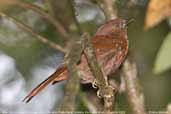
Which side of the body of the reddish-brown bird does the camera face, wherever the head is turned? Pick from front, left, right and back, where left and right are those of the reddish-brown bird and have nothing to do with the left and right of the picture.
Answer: right
